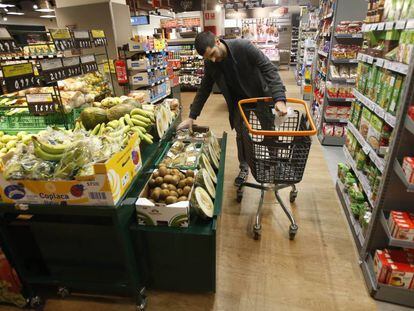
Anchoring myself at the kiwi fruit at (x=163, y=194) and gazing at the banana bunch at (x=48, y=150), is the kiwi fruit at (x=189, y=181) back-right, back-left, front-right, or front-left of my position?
back-right

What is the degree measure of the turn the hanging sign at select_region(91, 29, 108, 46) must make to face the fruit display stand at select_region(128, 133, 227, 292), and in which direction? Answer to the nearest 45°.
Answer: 0° — it already faces it

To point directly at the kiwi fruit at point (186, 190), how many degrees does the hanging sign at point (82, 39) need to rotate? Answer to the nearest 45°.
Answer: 0° — it already faces it

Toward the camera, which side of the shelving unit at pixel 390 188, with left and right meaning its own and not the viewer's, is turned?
left

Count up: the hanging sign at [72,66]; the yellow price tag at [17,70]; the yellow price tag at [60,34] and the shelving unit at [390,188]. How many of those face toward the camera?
3
